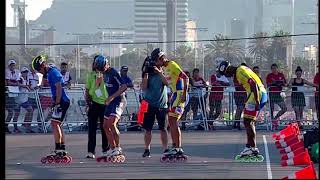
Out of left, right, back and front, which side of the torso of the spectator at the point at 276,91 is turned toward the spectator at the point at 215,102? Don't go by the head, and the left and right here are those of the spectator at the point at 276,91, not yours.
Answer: right

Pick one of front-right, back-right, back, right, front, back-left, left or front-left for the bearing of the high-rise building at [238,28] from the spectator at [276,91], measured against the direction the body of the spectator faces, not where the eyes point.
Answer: back

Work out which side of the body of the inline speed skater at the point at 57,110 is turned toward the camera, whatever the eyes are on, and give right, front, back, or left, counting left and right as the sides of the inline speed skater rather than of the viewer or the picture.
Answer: left

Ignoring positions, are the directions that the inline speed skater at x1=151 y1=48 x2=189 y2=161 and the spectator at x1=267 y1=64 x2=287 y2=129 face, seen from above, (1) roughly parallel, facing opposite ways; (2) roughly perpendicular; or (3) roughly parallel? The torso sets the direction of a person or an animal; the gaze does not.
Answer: roughly perpendicular

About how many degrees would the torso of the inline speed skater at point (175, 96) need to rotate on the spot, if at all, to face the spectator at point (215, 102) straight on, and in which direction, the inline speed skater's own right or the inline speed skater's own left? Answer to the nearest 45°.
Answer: approximately 90° to the inline speed skater's own right

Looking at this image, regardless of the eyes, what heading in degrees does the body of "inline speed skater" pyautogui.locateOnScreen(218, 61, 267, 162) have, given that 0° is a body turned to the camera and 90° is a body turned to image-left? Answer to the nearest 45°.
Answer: approximately 90°

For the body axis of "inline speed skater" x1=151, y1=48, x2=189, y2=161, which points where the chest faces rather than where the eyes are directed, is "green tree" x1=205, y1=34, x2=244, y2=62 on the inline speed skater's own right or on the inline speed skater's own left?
on the inline speed skater's own right

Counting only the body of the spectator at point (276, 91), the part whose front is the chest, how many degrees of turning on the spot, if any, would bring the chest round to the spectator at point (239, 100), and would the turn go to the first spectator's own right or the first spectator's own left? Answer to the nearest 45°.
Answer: approximately 90° to the first spectator's own right

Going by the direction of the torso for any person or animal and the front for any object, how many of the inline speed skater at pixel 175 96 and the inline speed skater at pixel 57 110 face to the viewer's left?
2

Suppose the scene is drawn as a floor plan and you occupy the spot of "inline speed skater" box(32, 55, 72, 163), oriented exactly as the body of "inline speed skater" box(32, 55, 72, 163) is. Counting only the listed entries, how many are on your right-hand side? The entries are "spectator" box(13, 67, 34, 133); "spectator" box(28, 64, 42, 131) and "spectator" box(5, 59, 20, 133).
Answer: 3

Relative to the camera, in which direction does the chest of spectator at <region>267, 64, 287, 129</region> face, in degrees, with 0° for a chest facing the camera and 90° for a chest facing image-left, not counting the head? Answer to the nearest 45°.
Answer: approximately 0°

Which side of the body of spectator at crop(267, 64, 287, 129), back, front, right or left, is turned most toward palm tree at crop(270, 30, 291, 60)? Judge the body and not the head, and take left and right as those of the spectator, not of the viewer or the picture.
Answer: back
